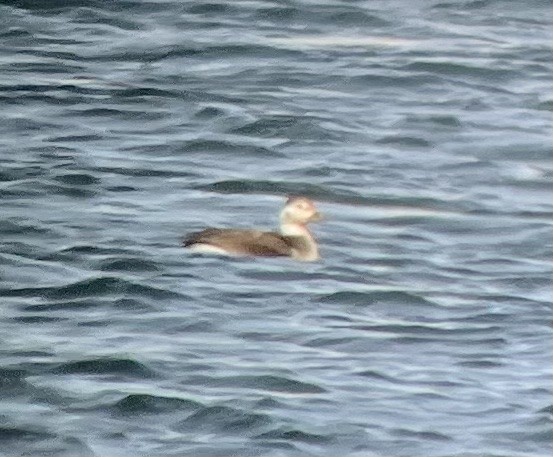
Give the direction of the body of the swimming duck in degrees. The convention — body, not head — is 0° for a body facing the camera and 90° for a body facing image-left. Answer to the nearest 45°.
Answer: approximately 270°
